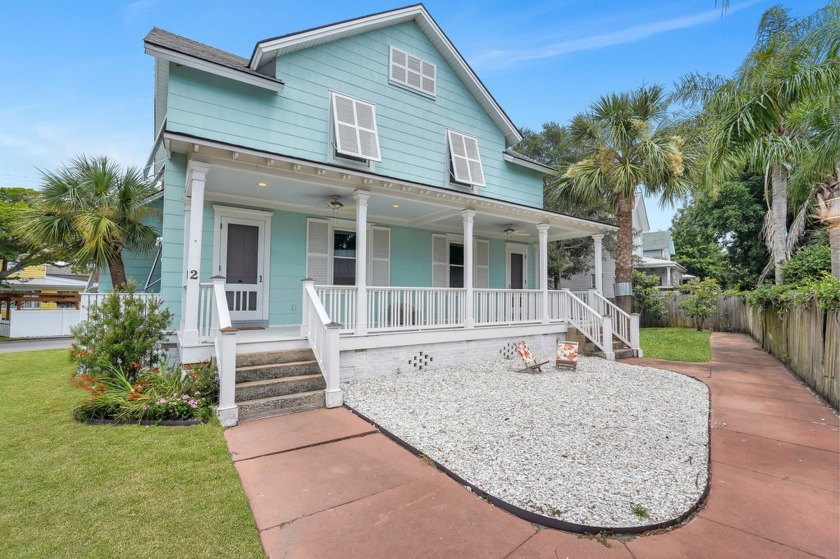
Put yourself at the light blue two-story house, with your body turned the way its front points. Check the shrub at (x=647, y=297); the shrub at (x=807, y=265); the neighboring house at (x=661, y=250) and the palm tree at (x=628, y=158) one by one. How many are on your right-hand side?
0

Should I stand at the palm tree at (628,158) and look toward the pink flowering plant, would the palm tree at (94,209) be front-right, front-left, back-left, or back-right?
front-right

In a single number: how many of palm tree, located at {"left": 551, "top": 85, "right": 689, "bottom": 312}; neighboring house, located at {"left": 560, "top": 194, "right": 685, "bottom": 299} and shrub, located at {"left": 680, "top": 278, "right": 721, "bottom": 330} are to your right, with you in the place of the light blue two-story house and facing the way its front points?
0

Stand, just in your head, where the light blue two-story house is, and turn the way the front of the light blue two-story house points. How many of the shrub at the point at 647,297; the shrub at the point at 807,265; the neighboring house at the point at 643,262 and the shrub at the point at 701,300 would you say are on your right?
0

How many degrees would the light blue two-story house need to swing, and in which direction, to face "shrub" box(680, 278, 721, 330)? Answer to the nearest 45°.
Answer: approximately 90° to its left

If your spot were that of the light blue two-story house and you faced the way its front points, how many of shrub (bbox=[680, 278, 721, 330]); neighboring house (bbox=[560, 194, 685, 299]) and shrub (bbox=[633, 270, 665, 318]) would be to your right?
0

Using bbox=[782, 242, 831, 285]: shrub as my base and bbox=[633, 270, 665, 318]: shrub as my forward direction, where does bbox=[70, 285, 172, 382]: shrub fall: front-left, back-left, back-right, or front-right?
front-left

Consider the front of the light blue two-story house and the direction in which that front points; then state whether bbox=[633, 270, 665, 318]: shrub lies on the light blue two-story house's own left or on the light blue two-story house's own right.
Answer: on the light blue two-story house's own left

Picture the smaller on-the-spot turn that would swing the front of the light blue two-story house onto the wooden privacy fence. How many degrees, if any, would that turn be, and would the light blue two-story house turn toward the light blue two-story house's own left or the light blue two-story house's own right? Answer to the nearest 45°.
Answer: approximately 45° to the light blue two-story house's own left

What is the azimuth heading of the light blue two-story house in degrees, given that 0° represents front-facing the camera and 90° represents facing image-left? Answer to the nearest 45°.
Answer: approximately 315°

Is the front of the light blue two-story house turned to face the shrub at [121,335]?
no

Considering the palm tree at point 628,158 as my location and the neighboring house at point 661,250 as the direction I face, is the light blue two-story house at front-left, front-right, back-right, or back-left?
back-left

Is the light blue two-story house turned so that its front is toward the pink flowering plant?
no

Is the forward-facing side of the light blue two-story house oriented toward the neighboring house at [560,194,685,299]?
no

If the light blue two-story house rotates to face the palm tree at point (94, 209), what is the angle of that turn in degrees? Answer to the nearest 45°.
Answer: approximately 135° to its right

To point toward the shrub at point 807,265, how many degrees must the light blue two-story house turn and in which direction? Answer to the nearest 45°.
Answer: approximately 45° to its left

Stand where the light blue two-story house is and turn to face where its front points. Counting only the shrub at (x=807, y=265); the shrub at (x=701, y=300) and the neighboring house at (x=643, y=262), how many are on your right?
0
